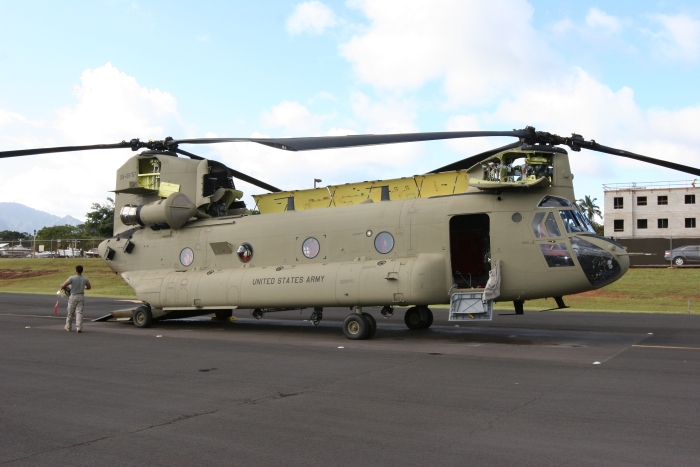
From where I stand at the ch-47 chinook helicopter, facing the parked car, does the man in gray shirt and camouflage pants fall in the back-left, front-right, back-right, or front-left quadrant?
back-left

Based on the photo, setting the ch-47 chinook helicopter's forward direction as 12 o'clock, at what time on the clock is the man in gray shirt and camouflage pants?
The man in gray shirt and camouflage pants is roughly at 5 o'clock from the ch-47 chinook helicopter.

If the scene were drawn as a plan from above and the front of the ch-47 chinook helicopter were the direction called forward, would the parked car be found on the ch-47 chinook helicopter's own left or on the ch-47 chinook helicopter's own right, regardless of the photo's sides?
on the ch-47 chinook helicopter's own left

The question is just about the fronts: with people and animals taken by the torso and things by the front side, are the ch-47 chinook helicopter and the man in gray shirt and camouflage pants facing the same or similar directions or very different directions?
very different directions

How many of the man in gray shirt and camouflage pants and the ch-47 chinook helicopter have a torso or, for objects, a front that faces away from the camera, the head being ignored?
1

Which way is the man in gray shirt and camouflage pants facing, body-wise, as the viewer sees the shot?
away from the camera

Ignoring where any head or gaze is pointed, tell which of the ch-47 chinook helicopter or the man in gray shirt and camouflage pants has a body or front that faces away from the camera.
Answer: the man in gray shirt and camouflage pants

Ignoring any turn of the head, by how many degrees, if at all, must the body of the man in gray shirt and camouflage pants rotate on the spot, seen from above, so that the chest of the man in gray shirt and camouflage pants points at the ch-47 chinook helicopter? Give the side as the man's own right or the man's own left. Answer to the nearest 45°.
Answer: approximately 135° to the man's own right

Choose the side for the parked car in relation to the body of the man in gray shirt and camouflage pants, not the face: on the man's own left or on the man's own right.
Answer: on the man's own right

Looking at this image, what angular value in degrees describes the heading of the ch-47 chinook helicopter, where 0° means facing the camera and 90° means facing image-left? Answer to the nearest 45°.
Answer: approximately 315°
